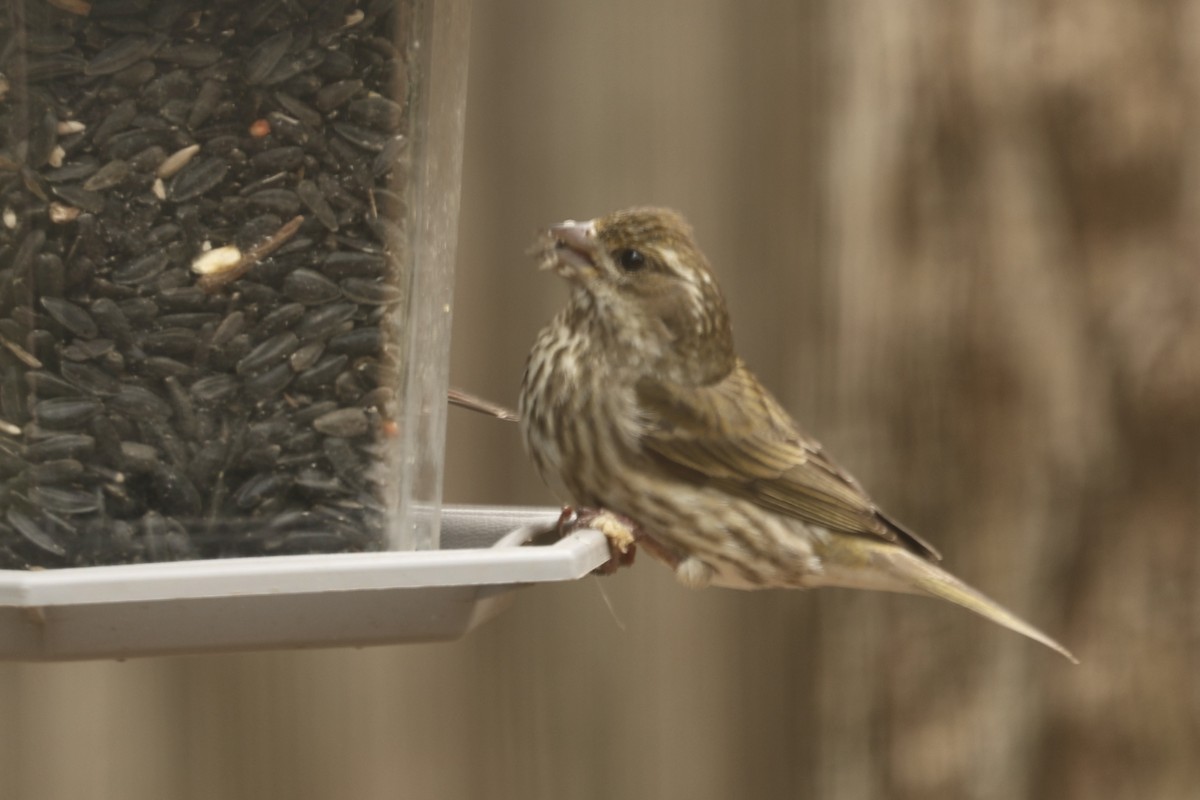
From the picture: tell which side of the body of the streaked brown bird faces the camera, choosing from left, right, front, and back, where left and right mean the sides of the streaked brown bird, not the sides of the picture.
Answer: left
